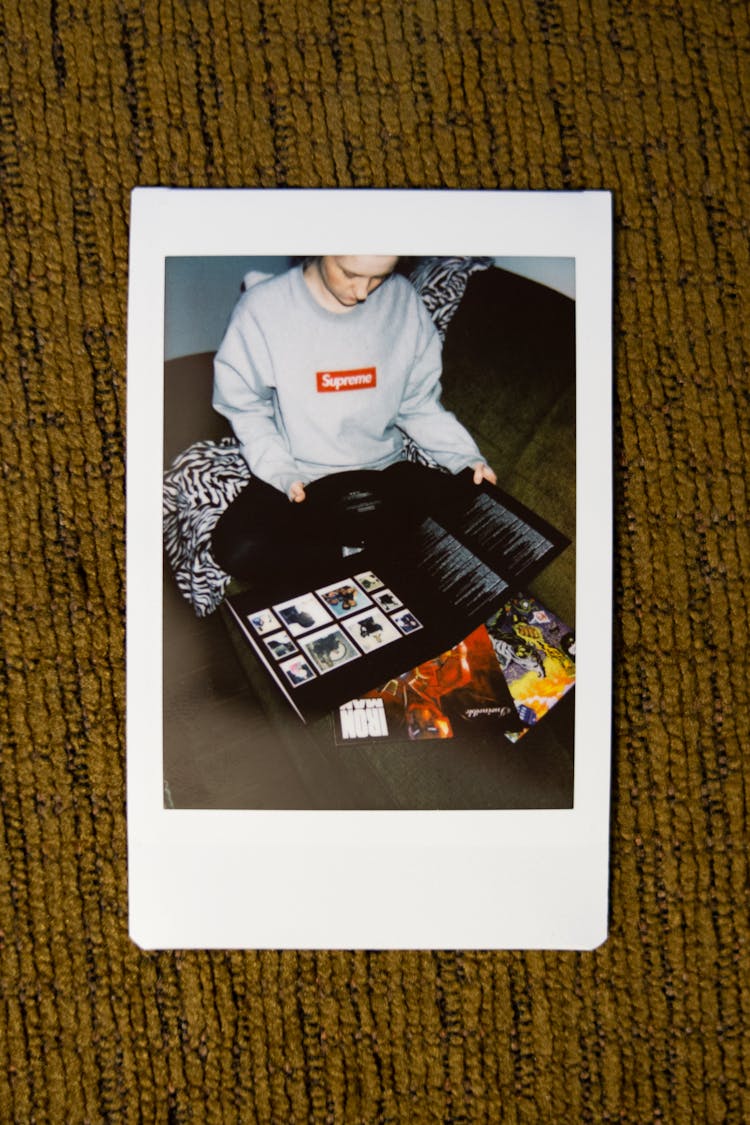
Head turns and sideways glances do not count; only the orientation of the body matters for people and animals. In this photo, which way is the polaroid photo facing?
toward the camera
